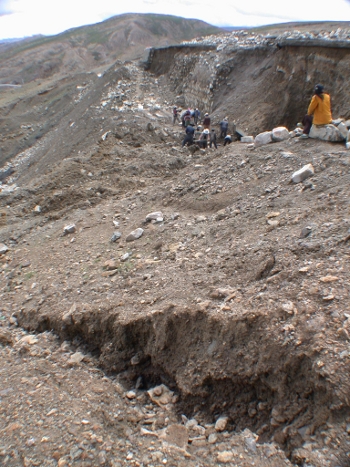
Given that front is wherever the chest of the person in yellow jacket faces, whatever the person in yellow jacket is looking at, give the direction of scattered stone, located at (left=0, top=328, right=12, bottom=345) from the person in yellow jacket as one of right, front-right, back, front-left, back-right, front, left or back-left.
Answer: left

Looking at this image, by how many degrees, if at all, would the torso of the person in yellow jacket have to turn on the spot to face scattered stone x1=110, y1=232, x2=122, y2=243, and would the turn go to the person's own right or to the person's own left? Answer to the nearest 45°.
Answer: approximately 90° to the person's own left

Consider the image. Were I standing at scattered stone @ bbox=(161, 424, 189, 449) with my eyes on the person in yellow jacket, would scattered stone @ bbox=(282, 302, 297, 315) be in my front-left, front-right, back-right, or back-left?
front-right

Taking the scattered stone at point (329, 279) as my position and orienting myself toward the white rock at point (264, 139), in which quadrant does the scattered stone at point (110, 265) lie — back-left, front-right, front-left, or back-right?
front-left

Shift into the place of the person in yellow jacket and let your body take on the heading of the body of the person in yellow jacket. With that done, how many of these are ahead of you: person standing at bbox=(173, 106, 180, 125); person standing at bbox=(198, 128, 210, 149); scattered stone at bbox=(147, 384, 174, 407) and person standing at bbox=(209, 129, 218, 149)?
3

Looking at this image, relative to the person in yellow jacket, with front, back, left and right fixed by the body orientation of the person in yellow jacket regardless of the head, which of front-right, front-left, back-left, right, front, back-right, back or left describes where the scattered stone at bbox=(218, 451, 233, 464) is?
back-left

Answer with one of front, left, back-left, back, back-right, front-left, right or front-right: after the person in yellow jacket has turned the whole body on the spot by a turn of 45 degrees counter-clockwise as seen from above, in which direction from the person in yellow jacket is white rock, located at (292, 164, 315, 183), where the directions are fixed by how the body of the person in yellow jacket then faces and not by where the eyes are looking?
left

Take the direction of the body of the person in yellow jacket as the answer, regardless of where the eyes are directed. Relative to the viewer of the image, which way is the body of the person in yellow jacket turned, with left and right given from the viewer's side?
facing away from the viewer and to the left of the viewer

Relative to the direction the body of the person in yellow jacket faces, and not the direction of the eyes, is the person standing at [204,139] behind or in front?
in front

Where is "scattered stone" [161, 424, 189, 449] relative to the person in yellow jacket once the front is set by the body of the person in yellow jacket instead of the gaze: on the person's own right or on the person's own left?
on the person's own left

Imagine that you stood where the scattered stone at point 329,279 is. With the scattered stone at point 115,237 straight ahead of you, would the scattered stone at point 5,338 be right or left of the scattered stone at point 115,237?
left

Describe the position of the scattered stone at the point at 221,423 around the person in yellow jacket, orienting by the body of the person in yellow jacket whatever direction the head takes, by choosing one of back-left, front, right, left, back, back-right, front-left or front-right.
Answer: back-left

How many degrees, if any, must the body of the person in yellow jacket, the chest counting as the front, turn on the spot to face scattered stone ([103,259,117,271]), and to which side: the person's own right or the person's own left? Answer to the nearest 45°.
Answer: approximately 90° to the person's own left

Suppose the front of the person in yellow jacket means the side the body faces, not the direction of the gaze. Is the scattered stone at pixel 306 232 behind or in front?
behind

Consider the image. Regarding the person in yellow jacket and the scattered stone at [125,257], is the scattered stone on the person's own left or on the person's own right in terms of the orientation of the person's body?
on the person's own left
